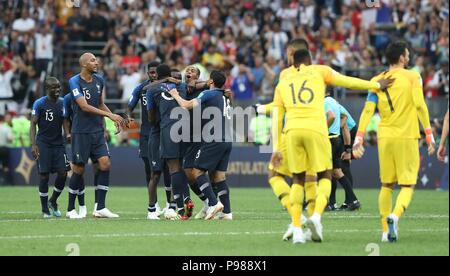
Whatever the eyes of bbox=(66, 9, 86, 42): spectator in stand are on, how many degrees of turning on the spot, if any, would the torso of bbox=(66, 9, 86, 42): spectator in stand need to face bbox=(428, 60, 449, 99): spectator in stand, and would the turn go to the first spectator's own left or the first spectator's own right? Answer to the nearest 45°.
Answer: approximately 45° to the first spectator's own left

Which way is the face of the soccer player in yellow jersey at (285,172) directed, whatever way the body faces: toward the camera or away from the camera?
away from the camera

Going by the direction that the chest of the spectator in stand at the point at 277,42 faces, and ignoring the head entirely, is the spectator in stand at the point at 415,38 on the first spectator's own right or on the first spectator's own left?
on the first spectator's own left

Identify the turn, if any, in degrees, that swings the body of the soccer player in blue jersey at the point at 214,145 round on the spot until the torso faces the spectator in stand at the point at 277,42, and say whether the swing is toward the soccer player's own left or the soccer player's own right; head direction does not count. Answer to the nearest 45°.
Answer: approximately 45° to the soccer player's own right

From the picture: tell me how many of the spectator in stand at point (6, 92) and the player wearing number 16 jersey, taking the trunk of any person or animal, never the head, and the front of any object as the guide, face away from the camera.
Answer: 1

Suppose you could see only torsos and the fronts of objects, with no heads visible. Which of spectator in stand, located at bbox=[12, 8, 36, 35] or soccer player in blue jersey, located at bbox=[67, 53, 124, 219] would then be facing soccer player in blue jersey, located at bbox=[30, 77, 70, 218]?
the spectator in stand

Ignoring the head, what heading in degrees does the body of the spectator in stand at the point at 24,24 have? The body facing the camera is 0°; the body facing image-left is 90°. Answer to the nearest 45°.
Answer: approximately 0°

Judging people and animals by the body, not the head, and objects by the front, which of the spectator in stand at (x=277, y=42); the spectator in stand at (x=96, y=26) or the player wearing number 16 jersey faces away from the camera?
the player wearing number 16 jersey

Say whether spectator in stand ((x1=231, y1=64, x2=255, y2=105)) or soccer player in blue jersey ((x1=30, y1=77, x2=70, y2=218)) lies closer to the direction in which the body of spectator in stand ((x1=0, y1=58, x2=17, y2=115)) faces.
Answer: the soccer player in blue jersey

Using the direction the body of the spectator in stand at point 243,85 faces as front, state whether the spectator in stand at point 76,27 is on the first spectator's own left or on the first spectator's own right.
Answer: on the first spectator's own right

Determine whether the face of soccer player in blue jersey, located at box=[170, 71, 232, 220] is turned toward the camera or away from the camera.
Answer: away from the camera

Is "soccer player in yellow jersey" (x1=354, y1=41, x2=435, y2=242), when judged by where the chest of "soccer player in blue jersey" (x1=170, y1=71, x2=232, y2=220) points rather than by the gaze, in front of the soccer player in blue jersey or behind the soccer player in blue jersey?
behind
